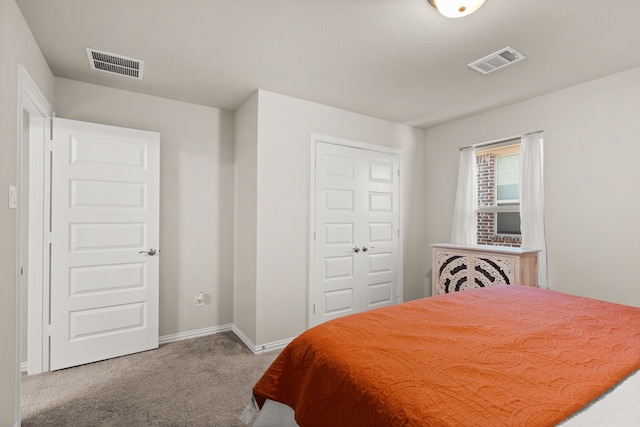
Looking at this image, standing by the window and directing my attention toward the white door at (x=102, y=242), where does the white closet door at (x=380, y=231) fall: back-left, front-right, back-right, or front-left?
front-right

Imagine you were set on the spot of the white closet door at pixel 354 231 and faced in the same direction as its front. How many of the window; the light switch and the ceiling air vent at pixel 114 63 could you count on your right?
2

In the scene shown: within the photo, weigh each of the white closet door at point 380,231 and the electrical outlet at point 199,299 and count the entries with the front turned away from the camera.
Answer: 0

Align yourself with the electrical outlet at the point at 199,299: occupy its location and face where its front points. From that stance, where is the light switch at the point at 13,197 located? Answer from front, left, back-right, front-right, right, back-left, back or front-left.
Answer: front-right

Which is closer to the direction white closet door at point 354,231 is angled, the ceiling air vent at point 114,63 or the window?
the window

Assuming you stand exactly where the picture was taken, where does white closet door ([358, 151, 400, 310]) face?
facing the viewer and to the right of the viewer

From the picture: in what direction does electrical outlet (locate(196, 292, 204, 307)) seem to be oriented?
toward the camera

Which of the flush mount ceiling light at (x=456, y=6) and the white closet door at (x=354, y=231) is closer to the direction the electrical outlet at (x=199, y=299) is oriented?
the flush mount ceiling light

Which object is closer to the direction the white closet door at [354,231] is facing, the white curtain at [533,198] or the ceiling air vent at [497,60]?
the ceiling air vent

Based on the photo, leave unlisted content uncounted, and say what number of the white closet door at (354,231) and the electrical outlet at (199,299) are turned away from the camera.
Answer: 0

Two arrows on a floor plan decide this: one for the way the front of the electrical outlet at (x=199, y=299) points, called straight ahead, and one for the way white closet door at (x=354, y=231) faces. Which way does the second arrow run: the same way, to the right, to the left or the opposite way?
the same way

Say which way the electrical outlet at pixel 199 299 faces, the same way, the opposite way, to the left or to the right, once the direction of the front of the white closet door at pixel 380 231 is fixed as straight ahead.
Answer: the same way

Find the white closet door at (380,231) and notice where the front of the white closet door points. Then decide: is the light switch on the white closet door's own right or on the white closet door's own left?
on the white closet door's own right
